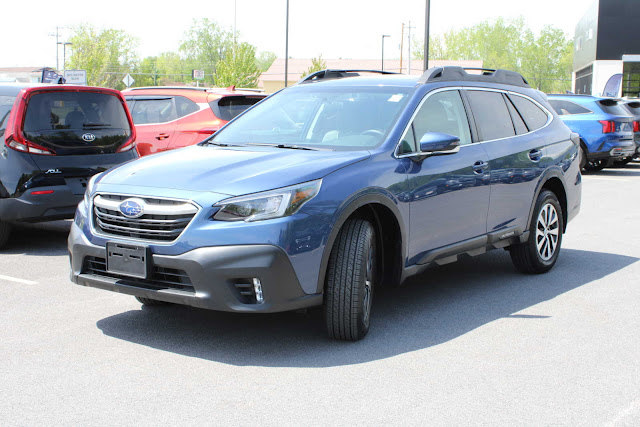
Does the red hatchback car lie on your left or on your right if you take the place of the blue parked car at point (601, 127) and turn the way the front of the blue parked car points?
on your left

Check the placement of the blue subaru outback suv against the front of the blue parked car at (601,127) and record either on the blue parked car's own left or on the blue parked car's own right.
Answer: on the blue parked car's own left

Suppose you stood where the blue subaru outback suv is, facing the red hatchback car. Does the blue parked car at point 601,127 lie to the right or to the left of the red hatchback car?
right

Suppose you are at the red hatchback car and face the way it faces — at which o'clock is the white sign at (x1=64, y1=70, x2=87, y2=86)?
The white sign is roughly at 1 o'clock from the red hatchback car.

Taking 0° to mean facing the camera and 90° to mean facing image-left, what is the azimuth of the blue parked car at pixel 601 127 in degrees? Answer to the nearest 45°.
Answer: approximately 135°

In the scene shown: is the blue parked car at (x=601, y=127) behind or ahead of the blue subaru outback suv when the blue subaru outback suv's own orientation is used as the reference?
behind

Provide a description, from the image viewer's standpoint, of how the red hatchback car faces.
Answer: facing away from the viewer and to the left of the viewer

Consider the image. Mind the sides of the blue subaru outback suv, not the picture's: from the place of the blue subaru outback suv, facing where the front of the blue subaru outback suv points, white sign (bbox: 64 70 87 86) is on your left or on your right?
on your right

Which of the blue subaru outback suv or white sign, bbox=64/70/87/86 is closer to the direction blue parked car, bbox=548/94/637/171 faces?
the white sign

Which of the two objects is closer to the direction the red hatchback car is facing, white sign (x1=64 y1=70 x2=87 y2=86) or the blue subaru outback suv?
the white sign
